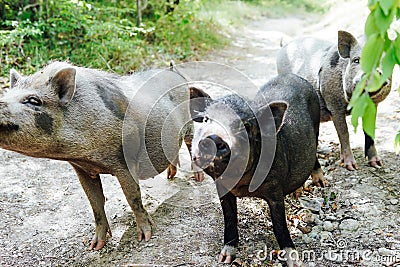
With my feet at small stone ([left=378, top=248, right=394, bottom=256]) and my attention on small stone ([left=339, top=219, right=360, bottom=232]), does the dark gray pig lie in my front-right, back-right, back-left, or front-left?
front-left
